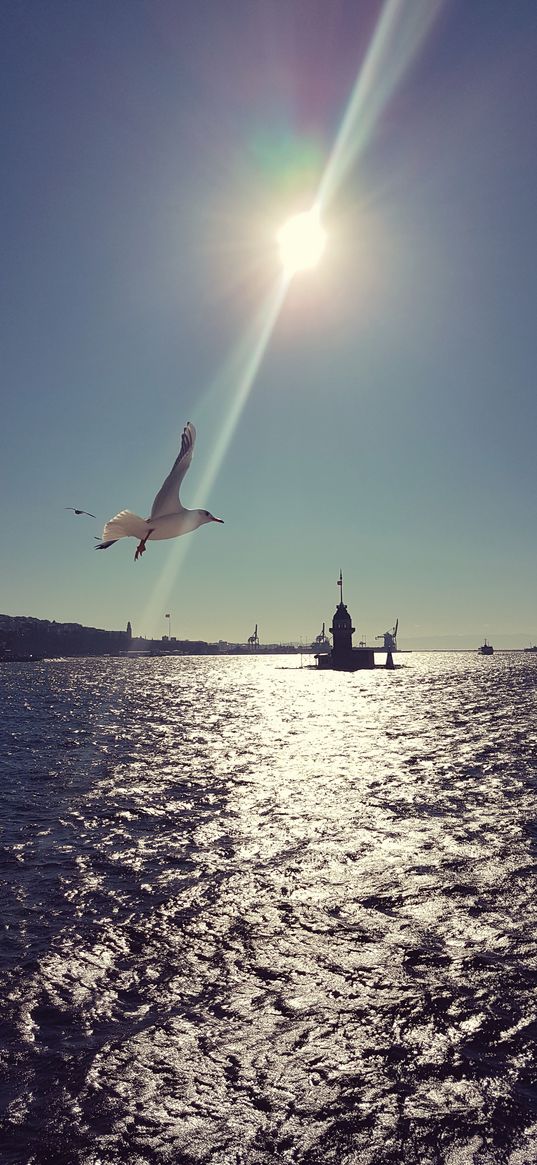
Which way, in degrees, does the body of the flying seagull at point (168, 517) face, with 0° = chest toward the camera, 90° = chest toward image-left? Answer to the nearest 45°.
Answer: approximately 270°
